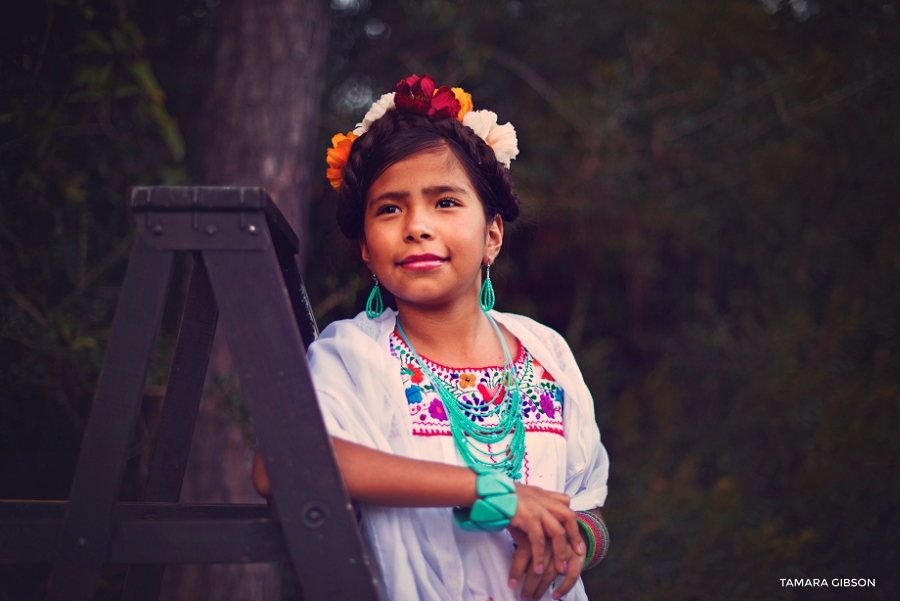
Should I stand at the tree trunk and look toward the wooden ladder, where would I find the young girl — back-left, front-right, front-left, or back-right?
front-left

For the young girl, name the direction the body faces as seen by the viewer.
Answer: toward the camera
